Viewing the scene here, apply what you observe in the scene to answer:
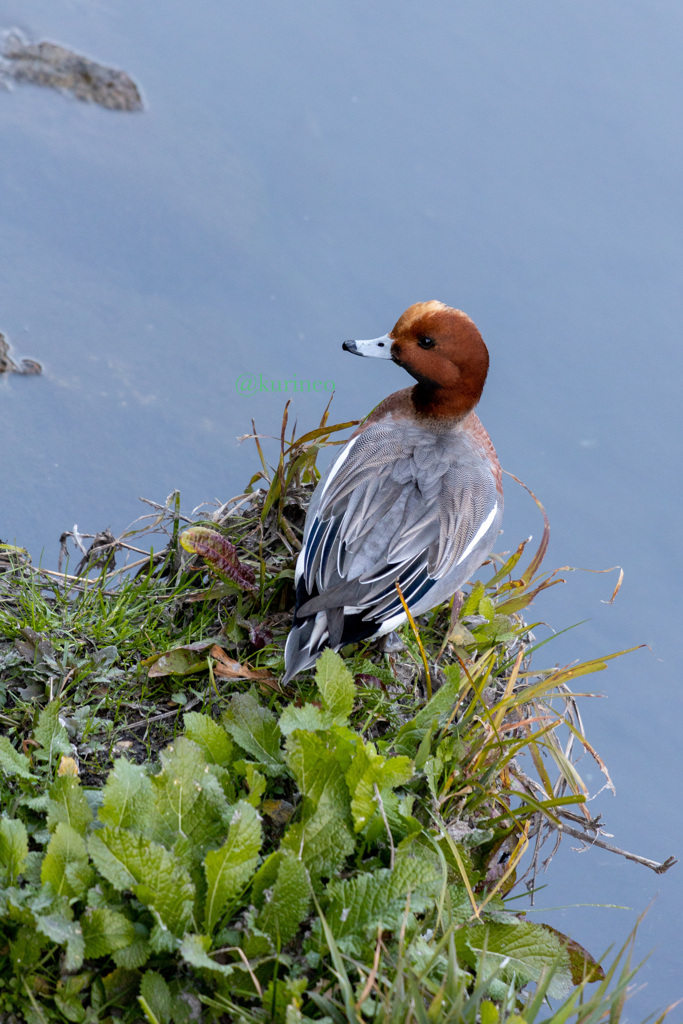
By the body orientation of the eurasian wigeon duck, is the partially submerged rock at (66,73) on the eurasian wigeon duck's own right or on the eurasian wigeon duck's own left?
on the eurasian wigeon duck's own left

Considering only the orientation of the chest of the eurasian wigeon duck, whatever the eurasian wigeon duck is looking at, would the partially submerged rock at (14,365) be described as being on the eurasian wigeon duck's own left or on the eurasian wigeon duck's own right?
on the eurasian wigeon duck's own left

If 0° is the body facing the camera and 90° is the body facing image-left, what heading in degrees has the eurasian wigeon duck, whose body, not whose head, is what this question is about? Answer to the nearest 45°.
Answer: approximately 225°
